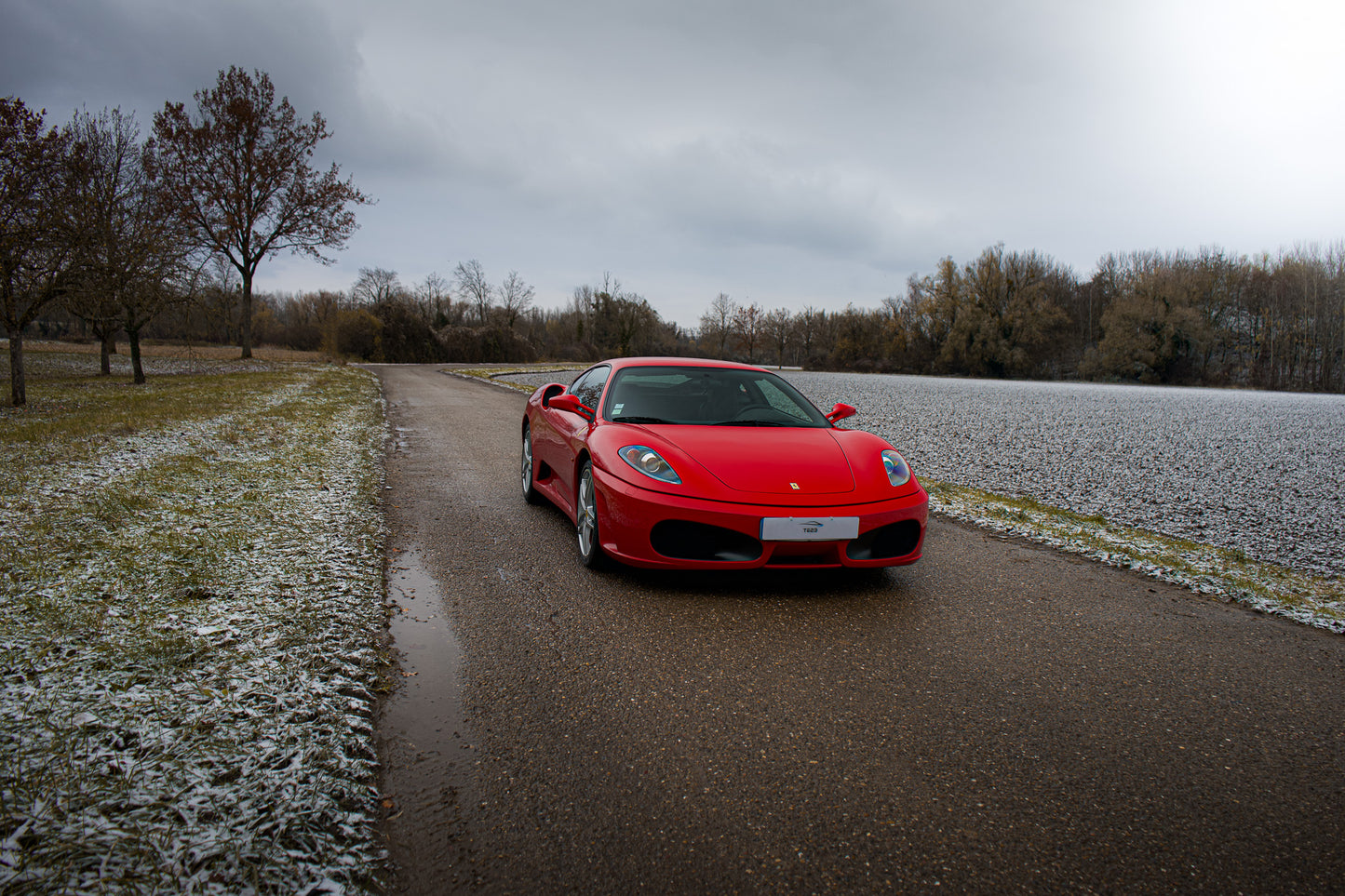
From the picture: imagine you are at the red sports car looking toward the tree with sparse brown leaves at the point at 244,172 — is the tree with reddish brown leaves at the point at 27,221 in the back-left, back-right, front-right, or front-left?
front-left

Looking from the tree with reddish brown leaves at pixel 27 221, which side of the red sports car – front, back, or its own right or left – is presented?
back

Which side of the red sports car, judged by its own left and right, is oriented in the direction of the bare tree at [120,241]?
back

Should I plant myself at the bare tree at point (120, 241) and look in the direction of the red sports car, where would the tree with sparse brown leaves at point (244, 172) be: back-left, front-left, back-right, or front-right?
back-left

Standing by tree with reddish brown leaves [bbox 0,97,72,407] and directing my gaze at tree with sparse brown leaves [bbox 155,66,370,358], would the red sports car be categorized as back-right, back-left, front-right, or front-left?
back-right

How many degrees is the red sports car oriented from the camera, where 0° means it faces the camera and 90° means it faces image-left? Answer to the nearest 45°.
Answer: approximately 315°

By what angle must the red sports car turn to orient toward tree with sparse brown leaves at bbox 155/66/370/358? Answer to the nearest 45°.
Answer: approximately 180°
